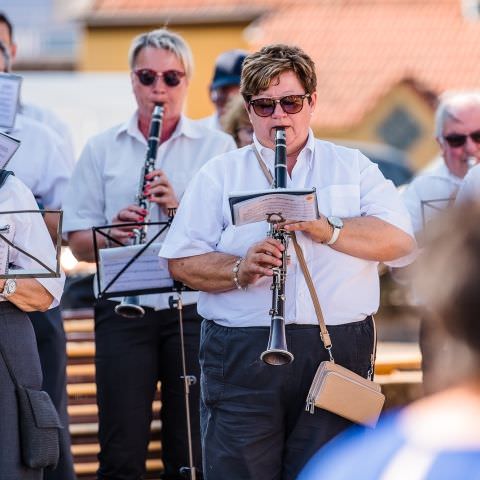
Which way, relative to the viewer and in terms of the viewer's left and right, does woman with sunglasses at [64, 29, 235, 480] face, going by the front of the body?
facing the viewer

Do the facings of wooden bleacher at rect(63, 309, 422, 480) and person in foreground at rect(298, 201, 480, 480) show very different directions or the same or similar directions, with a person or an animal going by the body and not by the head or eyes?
very different directions

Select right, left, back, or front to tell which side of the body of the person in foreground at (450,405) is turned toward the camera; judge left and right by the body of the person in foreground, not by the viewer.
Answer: back

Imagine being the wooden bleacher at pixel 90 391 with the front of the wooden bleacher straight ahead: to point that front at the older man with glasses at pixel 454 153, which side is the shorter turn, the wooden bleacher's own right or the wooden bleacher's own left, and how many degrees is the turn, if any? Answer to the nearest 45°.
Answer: approximately 90° to the wooden bleacher's own left

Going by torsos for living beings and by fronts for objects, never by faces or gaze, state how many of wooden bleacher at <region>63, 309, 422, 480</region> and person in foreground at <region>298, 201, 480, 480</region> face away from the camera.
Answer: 1

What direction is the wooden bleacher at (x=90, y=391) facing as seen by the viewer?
toward the camera

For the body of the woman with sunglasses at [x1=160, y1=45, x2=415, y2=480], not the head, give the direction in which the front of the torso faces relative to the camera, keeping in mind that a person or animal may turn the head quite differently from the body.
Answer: toward the camera

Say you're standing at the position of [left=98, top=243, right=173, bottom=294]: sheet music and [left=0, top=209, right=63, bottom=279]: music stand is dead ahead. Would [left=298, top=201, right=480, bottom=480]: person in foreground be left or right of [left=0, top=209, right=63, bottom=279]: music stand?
left

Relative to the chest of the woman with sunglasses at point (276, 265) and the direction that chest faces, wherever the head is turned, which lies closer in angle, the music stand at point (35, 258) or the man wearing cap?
the music stand

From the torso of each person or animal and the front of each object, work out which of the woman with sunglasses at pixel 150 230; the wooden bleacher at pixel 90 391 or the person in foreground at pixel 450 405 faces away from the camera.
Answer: the person in foreground

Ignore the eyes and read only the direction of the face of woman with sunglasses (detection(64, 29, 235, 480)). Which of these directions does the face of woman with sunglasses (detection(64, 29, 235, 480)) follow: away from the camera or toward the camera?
toward the camera

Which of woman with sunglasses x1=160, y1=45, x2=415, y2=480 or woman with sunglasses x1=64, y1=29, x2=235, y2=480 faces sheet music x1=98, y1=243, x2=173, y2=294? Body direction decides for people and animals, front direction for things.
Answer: woman with sunglasses x1=64, y1=29, x2=235, y2=480

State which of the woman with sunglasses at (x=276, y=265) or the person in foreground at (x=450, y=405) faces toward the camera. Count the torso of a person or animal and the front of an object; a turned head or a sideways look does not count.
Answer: the woman with sunglasses

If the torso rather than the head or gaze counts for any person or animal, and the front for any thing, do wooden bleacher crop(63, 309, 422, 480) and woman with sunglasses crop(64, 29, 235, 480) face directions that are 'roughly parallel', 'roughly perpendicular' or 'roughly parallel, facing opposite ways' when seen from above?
roughly parallel

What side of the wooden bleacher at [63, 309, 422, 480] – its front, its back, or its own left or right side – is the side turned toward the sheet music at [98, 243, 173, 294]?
front
